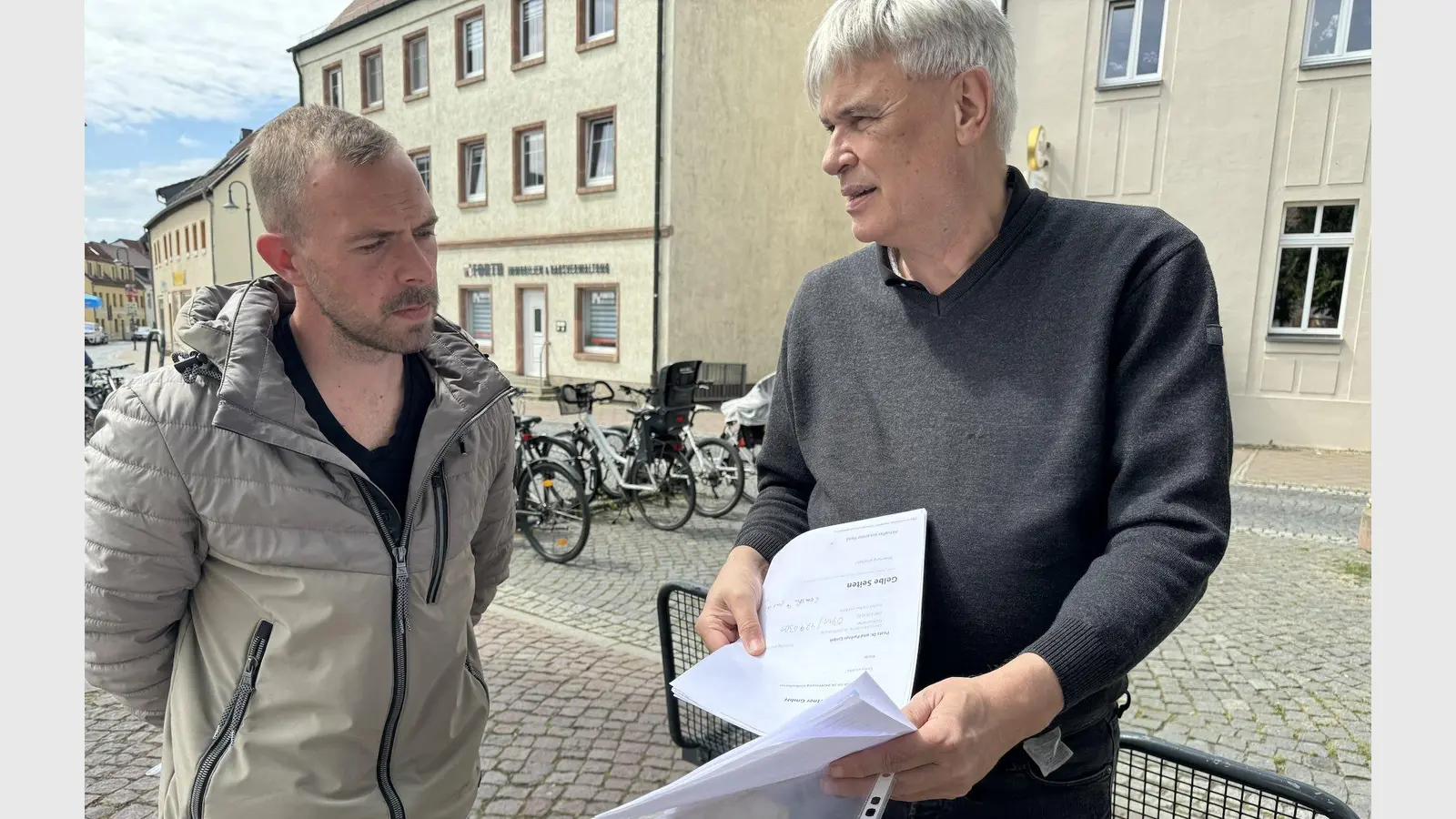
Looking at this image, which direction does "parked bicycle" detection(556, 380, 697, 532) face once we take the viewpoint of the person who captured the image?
facing away from the viewer and to the left of the viewer

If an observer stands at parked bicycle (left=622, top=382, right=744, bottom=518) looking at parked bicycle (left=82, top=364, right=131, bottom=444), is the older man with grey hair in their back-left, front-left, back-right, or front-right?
back-left

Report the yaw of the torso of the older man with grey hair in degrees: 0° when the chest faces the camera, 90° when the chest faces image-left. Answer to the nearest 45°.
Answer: approximately 45°

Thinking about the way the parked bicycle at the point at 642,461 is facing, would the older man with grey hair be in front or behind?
behind

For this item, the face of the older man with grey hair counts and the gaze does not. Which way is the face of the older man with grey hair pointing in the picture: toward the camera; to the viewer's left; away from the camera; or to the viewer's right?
to the viewer's left

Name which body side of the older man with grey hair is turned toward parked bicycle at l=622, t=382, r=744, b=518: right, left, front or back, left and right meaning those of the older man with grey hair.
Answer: right

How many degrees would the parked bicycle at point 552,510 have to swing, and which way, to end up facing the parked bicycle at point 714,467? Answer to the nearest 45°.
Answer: approximately 90° to its right

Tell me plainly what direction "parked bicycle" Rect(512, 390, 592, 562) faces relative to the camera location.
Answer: facing away from the viewer and to the left of the viewer
